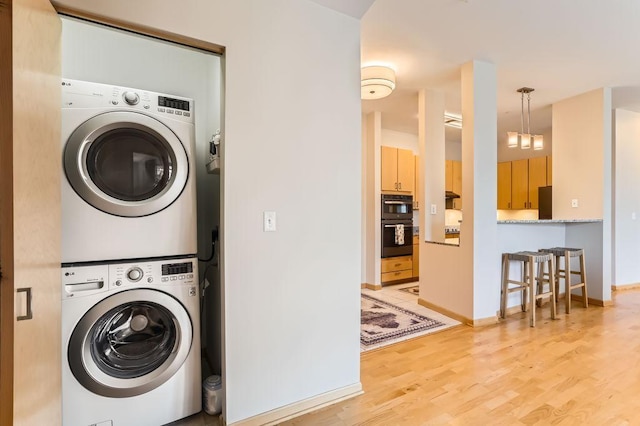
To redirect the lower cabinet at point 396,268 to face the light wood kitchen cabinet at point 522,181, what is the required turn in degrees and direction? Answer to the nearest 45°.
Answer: approximately 90° to its left

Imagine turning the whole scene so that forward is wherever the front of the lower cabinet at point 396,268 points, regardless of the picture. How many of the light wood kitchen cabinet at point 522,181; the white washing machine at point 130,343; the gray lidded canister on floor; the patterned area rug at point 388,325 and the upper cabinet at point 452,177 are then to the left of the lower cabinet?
2

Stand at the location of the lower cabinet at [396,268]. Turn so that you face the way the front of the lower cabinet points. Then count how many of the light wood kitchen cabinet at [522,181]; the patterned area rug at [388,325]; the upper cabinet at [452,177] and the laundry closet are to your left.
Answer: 2

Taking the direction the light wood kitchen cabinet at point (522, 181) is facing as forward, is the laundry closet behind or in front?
in front

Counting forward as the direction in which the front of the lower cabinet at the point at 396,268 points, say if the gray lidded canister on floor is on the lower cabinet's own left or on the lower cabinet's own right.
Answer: on the lower cabinet's own right

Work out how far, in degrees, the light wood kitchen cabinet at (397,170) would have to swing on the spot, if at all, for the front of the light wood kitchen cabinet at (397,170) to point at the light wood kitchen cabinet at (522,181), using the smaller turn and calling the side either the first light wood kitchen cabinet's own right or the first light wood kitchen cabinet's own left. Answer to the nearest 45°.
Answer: approximately 90° to the first light wood kitchen cabinet's own left

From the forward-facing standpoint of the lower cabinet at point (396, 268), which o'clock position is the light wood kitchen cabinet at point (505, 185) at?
The light wood kitchen cabinet is roughly at 9 o'clock from the lower cabinet.

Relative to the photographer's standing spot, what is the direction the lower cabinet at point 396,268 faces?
facing the viewer and to the right of the viewer

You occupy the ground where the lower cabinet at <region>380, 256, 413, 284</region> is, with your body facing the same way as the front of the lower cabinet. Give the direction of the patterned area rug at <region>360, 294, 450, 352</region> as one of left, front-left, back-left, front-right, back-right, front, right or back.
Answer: front-right

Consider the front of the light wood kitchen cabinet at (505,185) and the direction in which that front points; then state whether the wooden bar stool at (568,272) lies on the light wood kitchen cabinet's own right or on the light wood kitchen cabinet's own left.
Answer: on the light wood kitchen cabinet's own left

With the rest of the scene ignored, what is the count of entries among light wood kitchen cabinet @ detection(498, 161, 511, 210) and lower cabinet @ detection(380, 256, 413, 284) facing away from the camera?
0

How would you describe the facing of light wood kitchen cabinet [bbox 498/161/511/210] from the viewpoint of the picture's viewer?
facing the viewer and to the left of the viewer
